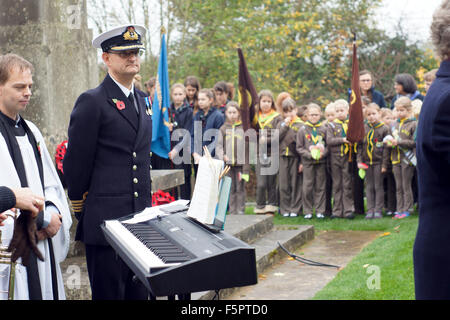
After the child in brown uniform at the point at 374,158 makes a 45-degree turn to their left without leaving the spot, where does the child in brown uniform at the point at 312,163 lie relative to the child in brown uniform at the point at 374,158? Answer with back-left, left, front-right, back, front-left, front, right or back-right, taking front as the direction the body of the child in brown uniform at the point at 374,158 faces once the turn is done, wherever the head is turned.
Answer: back-right

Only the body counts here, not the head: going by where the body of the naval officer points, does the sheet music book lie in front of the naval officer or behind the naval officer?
in front

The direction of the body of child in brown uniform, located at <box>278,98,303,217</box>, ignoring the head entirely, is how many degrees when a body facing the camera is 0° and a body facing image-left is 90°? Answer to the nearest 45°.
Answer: approximately 0°

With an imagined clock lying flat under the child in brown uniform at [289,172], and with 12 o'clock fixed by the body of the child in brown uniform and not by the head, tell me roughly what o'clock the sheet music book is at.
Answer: The sheet music book is roughly at 12 o'clock from the child in brown uniform.
